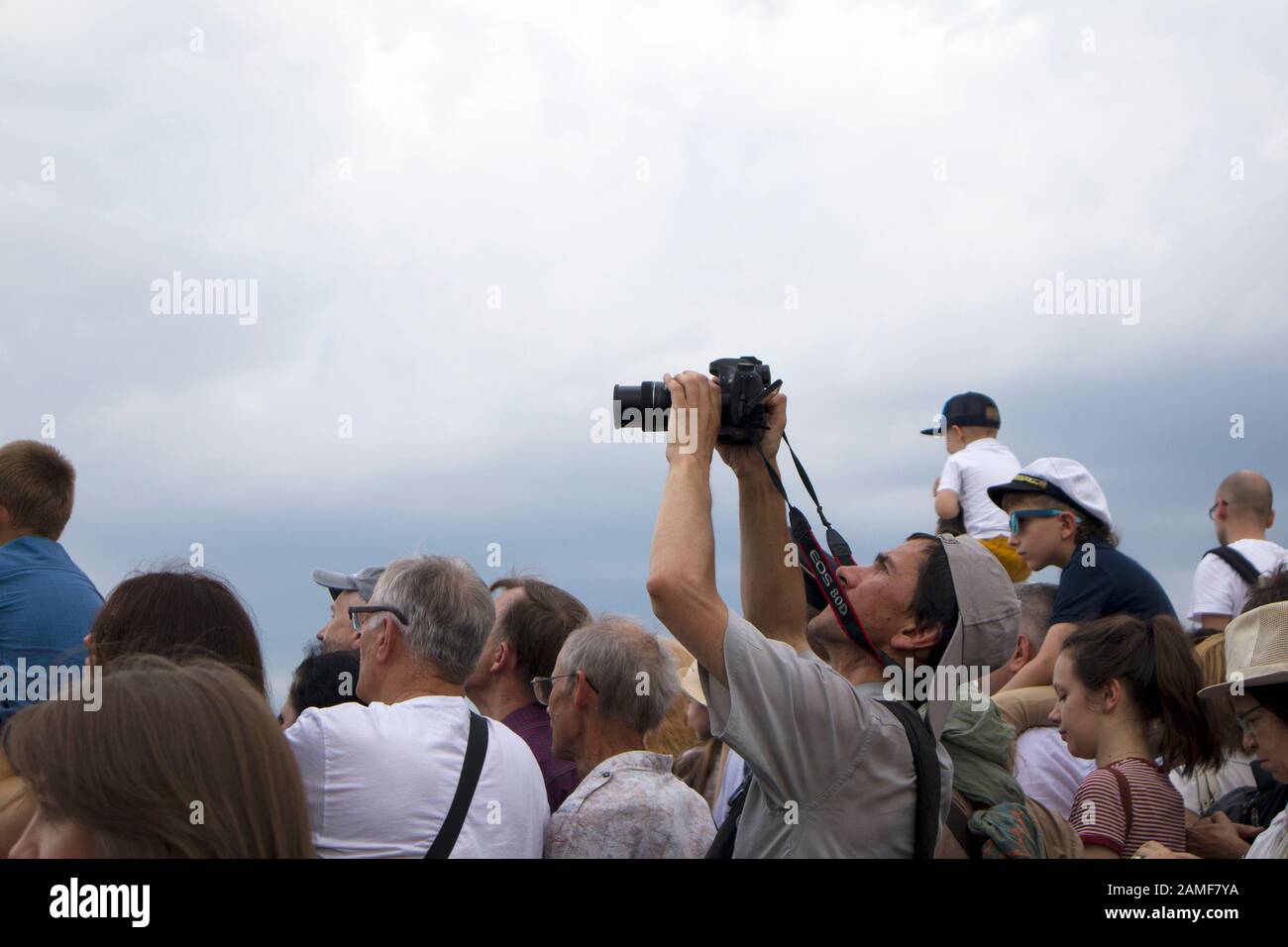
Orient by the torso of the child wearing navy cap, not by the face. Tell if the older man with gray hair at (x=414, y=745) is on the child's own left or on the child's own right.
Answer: on the child's own left

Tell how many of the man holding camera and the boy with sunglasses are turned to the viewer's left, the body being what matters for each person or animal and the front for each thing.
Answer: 2

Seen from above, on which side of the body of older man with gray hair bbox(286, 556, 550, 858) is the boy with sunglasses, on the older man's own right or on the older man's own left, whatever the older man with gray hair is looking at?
on the older man's own right

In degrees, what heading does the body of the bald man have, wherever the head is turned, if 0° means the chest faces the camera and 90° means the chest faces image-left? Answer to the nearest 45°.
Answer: approximately 135°

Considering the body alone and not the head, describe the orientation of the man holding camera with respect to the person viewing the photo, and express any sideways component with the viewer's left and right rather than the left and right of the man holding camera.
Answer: facing to the left of the viewer

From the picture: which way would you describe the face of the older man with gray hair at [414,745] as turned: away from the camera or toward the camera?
away from the camera

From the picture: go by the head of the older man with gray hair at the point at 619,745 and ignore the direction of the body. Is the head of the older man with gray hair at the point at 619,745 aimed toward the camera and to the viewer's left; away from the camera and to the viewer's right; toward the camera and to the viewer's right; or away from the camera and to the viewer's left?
away from the camera and to the viewer's left

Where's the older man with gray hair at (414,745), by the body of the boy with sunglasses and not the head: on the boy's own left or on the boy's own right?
on the boy's own left

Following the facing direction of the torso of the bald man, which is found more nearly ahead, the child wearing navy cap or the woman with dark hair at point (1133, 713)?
the child wearing navy cap

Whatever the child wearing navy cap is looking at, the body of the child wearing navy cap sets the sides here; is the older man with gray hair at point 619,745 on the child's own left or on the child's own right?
on the child's own left

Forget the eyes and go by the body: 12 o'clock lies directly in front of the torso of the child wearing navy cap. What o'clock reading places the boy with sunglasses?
The boy with sunglasses is roughly at 7 o'clock from the child wearing navy cap.

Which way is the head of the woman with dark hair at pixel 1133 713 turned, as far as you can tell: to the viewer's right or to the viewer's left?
to the viewer's left
